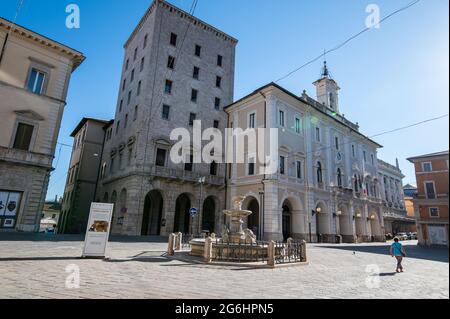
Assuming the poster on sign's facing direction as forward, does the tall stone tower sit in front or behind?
behind

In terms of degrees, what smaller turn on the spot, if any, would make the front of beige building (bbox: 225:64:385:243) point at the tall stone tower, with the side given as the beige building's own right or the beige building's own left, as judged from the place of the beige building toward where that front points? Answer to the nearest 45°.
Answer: approximately 135° to the beige building's own right

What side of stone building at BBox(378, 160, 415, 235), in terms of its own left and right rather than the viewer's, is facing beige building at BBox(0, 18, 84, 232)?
right

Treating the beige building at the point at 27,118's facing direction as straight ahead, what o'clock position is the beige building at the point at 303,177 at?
the beige building at the point at 303,177 is roughly at 11 o'clock from the beige building at the point at 27,118.

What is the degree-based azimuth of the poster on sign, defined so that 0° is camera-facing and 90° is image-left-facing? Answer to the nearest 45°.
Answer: approximately 0°

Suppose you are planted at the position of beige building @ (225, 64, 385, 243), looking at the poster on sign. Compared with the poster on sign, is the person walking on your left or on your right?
left

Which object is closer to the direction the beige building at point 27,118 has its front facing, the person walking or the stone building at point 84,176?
the person walking

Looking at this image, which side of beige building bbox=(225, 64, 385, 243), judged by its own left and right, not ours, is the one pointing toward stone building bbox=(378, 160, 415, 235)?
left

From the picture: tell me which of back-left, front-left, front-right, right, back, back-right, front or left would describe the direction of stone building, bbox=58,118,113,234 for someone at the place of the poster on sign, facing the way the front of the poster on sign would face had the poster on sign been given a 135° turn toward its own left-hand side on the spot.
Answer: front-left

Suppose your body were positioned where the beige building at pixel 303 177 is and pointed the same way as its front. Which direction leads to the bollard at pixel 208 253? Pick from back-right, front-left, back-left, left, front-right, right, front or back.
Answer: front-right

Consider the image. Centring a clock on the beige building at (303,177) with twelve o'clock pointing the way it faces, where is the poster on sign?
The poster on sign is roughly at 2 o'clock from the beige building.
